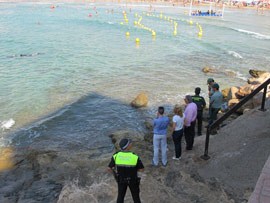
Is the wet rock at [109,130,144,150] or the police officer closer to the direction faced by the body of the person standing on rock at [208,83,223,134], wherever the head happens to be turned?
the wet rock

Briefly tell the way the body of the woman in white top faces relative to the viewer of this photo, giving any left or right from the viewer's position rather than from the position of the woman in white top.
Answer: facing away from the viewer and to the left of the viewer

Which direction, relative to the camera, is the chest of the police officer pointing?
away from the camera

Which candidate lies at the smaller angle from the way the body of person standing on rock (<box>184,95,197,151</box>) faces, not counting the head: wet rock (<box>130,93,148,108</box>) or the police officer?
the wet rock

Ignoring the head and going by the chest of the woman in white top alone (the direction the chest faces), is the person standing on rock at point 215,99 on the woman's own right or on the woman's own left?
on the woman's own right

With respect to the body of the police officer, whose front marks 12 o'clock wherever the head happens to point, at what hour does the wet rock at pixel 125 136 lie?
The wet rock is roughly at 12 o'clock from the police officer.

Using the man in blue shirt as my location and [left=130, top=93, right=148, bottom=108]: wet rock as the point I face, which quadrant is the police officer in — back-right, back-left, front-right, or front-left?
back-left

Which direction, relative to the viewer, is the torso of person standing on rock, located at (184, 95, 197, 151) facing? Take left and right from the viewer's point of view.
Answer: facing away from the viewer and to the left of the viewer

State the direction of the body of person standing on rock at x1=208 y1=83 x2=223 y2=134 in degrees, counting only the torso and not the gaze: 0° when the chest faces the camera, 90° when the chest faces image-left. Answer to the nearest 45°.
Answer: approximately 135°

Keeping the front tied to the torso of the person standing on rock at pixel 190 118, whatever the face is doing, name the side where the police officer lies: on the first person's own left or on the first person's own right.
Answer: on the first person's own left
